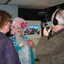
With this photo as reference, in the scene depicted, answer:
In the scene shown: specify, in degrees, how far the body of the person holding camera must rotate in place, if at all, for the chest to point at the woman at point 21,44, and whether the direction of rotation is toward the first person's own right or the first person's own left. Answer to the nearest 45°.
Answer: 0° — they already face them

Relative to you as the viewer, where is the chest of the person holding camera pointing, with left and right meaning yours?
facing away from the viewer and to the left of the viewer
